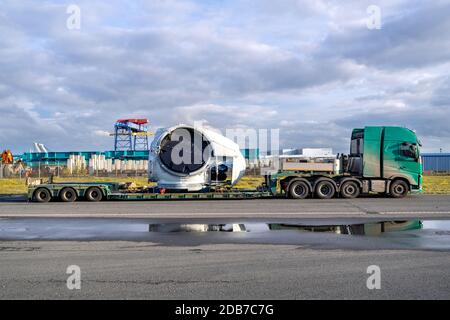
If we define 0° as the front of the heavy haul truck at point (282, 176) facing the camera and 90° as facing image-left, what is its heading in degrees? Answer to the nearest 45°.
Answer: approximately 270°
